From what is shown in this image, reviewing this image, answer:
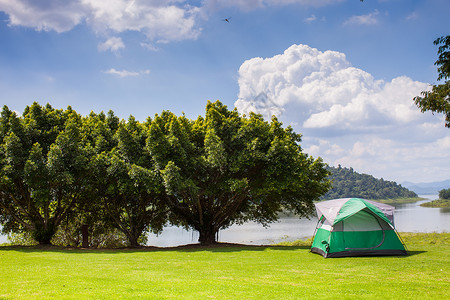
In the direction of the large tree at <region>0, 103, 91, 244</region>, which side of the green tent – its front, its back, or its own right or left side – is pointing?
right

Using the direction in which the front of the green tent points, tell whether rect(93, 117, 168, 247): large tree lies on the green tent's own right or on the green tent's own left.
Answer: on the green tent's own right

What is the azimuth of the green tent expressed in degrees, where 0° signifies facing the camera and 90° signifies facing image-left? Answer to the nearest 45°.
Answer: approximately 0°
